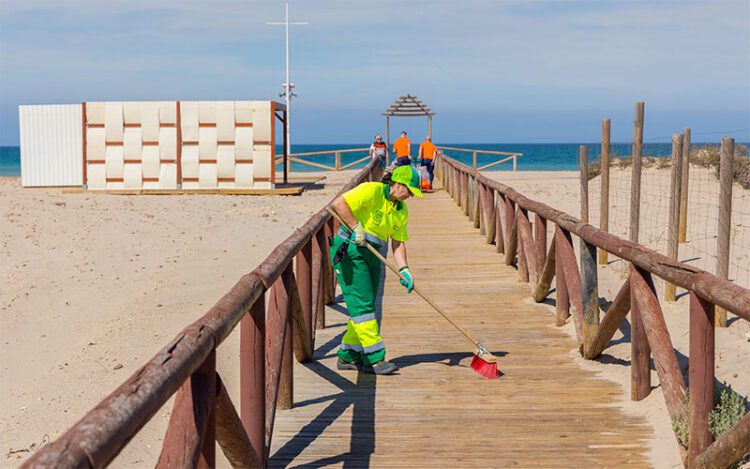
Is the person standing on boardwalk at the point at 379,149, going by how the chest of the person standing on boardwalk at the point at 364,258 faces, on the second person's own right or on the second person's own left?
on the second person's own left

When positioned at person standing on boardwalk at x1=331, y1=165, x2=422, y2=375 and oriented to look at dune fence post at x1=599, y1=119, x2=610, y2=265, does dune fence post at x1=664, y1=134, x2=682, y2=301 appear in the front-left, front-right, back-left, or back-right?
front-right

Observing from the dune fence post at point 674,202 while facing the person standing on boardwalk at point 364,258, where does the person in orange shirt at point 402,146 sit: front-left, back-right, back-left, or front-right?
back-right

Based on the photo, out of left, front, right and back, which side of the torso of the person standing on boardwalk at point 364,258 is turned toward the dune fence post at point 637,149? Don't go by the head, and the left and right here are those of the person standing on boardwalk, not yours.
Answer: left

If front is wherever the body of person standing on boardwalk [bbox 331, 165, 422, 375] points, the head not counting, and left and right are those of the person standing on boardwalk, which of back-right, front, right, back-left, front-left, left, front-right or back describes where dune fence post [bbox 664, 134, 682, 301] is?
left

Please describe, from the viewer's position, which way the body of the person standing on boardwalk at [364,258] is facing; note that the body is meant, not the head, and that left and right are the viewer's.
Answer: facing the viewer and to the right of the viewer

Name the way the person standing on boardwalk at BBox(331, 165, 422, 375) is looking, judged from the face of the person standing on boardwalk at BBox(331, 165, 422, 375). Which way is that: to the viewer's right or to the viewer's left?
to the viewer's right

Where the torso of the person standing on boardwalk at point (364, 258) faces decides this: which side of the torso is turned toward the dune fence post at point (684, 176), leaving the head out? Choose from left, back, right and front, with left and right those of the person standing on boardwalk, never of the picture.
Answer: left
